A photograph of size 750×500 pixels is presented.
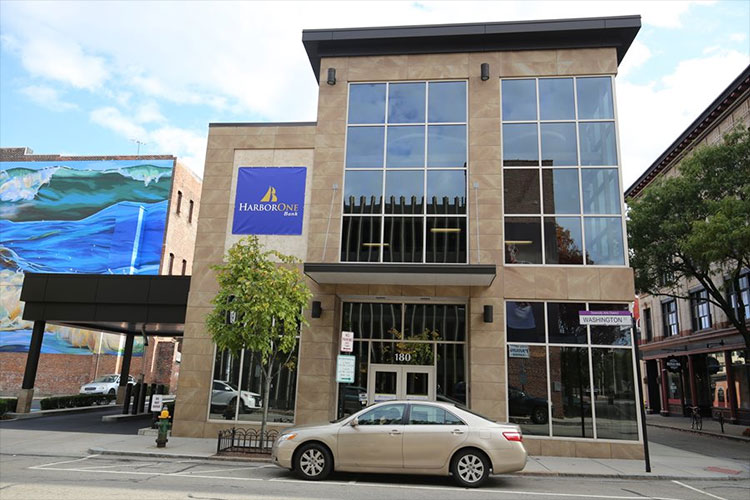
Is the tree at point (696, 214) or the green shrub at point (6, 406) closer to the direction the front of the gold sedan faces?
the green shrub

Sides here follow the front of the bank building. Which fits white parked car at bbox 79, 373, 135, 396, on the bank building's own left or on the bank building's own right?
on the bank building's own right

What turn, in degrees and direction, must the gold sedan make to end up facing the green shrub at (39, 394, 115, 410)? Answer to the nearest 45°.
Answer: approximately 45° to its right

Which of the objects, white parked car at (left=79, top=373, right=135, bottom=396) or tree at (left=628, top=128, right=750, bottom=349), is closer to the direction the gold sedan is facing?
the white parked car

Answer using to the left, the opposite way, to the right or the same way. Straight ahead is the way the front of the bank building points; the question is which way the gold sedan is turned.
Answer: to the right

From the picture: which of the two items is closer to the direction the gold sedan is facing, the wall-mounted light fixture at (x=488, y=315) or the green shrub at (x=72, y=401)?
the green shrub

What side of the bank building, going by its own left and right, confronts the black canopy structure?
right

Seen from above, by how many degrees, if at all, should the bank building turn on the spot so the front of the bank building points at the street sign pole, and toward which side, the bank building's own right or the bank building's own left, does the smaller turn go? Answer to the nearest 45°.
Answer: approximately 45° to the bank building's own left

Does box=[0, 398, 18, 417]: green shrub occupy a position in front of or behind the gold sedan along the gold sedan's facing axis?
in front

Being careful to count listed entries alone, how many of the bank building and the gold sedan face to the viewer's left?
1

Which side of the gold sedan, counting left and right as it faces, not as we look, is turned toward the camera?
left
